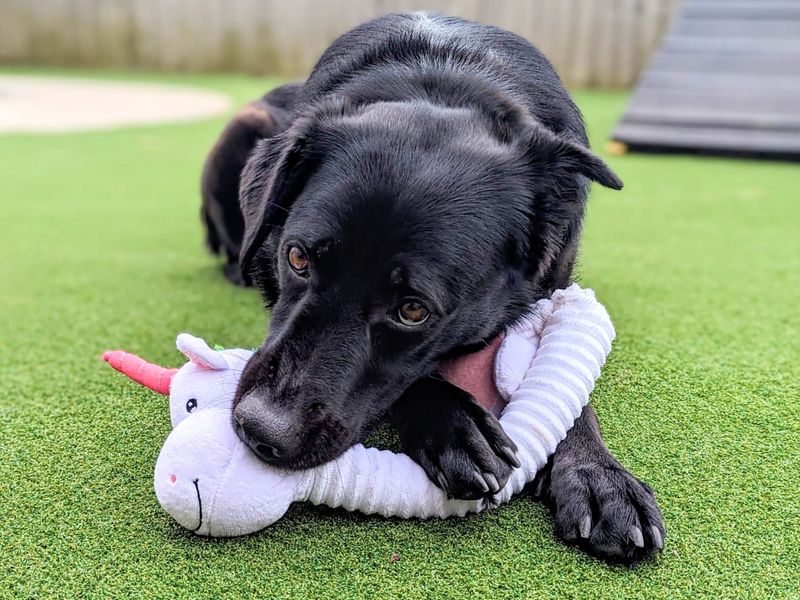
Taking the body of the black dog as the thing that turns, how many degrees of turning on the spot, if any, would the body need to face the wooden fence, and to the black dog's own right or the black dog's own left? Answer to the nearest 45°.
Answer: approximately 180°

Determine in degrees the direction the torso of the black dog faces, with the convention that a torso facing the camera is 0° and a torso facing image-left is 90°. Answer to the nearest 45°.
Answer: approximately 0°
